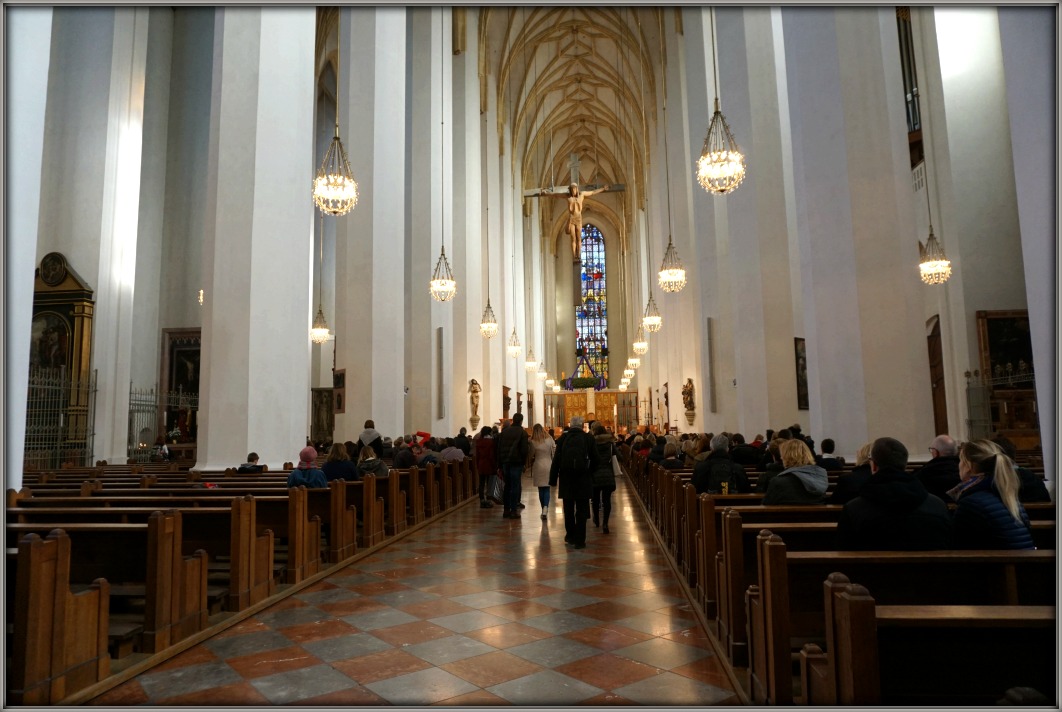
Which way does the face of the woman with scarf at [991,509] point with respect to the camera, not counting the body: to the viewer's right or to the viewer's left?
to the viewer's left

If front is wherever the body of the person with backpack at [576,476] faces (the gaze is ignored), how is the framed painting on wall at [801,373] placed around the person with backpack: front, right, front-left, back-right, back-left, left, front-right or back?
front-right

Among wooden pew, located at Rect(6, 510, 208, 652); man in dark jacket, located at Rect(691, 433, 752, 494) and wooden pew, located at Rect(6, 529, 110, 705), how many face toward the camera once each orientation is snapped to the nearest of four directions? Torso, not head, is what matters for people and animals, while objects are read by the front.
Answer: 0

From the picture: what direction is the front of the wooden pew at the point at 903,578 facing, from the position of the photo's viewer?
facing away from the viewer

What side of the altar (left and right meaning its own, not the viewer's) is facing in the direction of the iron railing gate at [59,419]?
front

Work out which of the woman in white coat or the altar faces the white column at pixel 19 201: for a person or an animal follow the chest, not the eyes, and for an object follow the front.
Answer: the altar

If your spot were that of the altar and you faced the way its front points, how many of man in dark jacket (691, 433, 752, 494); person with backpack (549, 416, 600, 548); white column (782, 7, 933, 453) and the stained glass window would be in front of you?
3

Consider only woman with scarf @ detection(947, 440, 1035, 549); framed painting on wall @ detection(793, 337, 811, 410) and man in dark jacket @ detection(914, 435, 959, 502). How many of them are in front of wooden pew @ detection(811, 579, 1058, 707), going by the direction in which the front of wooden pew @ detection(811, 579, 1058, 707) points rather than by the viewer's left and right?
3

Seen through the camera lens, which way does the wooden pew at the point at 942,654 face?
facing away from the viewer

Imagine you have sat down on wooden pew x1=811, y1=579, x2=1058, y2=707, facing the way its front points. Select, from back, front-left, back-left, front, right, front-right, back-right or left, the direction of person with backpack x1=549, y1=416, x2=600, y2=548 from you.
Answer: front-left

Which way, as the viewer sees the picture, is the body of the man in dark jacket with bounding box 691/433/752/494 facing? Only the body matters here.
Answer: away from the camera

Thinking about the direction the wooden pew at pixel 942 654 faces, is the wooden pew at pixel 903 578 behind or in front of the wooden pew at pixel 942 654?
in front

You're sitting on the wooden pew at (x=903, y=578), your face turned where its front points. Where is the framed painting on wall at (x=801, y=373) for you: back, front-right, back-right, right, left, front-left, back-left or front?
front

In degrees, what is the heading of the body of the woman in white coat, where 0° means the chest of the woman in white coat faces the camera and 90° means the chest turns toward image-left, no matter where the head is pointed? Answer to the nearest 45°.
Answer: approximately 180°

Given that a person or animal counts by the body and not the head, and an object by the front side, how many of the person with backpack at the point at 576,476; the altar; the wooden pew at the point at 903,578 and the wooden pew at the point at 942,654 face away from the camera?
3

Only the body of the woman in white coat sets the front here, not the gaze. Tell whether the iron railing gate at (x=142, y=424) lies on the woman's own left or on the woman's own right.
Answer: on the woman's own left

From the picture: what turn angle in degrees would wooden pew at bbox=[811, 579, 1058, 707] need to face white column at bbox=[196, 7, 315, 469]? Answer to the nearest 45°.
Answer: approximately 45° to its left

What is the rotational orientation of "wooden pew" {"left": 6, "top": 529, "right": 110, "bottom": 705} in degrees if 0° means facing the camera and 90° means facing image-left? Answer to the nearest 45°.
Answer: approximately 225°

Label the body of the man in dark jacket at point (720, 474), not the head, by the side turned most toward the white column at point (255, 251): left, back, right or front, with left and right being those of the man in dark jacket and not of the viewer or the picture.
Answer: left

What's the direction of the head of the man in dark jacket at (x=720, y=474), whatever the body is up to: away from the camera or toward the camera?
away from the camera

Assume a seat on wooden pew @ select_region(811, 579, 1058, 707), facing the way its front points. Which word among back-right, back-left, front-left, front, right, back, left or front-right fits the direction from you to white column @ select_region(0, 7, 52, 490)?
left
